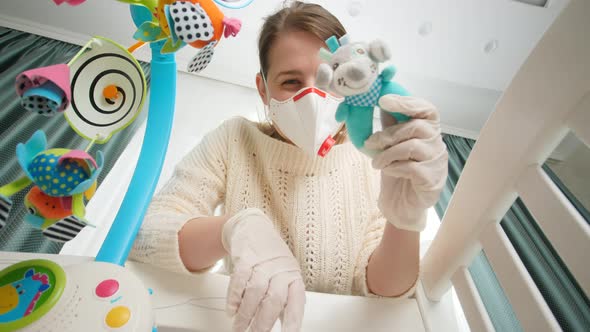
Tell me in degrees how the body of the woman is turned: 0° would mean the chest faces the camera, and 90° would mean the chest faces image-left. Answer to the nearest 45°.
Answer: approximately 0°

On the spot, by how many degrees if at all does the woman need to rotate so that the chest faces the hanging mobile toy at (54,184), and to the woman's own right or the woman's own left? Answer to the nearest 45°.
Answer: approximately 45° to the woman's own right

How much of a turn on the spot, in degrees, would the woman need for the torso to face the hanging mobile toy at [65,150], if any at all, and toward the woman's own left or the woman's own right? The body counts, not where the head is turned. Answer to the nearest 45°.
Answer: approximately 45° to the woman's own right

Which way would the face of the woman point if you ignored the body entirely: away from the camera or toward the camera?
toward the camera

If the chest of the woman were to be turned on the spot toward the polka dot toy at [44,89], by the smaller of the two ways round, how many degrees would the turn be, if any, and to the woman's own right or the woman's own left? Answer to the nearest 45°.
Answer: approximately 45° to the woman's own right

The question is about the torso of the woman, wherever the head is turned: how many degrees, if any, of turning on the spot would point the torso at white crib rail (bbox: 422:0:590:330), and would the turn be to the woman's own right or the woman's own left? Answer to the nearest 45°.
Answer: approximately 45° to the woman's own left
